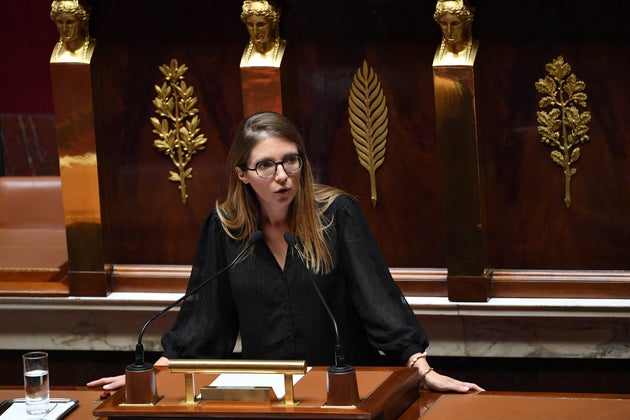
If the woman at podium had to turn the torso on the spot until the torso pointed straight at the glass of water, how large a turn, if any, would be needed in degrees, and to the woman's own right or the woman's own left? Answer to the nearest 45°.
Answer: approximately 45° to the woman's own right

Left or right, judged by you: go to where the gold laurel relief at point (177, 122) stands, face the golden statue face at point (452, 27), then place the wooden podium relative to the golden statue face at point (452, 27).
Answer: right

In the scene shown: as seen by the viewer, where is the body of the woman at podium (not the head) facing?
toward the camera

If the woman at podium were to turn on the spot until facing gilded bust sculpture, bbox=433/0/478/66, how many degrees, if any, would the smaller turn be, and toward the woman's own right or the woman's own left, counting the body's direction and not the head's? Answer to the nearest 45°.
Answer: approximately 135° to the woman's own left

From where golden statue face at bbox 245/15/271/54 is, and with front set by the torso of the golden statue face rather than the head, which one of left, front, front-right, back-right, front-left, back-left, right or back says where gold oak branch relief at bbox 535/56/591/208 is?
back-left

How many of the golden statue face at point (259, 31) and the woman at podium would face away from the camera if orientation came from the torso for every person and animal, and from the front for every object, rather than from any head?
0

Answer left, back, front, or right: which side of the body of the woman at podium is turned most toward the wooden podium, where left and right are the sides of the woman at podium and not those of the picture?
front

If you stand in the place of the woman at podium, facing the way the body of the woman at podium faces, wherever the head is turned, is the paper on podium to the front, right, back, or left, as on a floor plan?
front

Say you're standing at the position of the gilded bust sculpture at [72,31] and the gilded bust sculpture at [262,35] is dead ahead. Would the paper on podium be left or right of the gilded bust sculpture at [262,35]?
right

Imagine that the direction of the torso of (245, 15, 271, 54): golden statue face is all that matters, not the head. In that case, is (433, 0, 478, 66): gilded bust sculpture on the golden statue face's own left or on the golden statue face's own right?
on the golden statue face's own left

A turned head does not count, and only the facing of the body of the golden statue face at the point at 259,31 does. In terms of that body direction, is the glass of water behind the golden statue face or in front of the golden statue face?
in front
